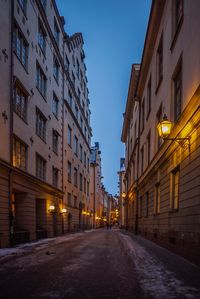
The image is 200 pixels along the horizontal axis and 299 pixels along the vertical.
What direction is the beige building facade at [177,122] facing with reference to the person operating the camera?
facing to the left of the viewer
